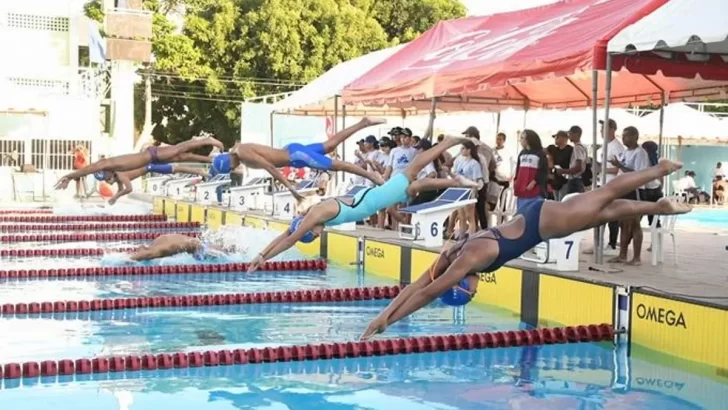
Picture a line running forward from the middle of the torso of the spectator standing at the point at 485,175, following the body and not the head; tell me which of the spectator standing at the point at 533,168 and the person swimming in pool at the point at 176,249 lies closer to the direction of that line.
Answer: the person swimming in pool

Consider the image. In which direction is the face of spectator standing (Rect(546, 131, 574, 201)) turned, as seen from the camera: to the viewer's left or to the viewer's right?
to the viewer's left

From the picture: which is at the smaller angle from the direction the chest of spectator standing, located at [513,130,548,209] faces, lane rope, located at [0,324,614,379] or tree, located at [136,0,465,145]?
the lane rope

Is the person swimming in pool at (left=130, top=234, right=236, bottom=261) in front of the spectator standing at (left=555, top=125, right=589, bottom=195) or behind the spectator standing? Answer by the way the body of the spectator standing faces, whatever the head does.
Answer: in front

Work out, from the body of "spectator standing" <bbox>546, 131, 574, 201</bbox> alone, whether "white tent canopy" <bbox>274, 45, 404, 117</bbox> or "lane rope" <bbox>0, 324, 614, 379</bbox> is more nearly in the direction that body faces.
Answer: the lane rope

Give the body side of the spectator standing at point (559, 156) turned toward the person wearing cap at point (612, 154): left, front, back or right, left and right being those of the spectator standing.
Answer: left

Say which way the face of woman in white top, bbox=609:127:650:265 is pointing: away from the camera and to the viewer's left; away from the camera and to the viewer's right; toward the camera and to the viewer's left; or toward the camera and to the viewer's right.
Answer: toward the camera and to the viewer's left

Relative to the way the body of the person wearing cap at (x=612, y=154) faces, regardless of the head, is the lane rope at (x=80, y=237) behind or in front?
in front

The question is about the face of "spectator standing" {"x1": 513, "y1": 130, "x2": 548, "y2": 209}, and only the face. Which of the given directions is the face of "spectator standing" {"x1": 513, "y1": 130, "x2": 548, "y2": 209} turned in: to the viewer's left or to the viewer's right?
to the viewer's left

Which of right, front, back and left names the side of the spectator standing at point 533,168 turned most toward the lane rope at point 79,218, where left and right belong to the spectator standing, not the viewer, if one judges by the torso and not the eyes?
right
